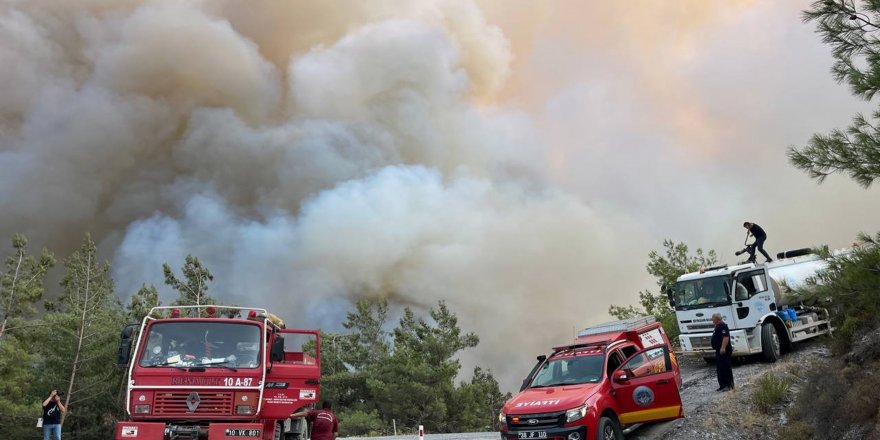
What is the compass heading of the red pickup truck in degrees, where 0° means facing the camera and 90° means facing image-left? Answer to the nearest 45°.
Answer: approximately 45°

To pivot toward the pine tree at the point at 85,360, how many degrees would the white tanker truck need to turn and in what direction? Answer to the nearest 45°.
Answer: approximately 45° to its right

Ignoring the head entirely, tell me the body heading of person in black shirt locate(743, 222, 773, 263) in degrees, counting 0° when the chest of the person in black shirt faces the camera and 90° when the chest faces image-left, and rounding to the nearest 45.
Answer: approximately 90°

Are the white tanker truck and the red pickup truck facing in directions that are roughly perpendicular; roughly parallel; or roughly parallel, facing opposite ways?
roughly parallel

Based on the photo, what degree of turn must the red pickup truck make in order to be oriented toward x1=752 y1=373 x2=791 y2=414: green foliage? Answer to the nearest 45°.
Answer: approximately 180°

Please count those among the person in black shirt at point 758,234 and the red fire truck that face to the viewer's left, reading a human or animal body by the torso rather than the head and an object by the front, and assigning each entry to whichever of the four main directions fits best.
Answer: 1

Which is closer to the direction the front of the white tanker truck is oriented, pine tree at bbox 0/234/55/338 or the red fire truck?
the red fire truck

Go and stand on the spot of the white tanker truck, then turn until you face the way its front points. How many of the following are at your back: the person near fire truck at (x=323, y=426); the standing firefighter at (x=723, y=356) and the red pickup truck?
0

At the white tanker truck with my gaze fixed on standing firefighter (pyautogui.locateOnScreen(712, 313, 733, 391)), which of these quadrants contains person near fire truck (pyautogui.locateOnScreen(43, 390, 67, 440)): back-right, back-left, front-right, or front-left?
front-right

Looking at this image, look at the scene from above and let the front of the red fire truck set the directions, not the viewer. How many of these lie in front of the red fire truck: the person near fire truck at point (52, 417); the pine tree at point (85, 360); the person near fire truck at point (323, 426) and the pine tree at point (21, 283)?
0

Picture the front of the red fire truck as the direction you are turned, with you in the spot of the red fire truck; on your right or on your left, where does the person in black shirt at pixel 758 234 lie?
on your left

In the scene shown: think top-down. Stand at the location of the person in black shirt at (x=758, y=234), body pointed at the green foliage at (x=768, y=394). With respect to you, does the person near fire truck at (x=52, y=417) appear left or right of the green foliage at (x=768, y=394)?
right

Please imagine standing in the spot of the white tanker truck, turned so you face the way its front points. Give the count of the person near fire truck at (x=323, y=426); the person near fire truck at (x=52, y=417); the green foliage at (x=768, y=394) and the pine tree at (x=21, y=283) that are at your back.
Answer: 0

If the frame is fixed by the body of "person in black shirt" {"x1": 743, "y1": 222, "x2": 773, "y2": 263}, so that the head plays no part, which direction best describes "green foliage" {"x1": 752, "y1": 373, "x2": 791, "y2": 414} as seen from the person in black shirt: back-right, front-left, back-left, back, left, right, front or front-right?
left

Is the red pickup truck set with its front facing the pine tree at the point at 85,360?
no

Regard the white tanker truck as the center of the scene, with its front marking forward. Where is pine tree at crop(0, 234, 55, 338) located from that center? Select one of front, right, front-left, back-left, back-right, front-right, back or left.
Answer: front-right

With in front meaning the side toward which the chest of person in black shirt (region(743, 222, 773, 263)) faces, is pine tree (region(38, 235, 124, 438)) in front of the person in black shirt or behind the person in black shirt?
in front

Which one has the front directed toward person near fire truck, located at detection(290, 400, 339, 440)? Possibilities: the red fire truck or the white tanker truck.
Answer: the white tanker truck

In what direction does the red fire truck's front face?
toward the camera
